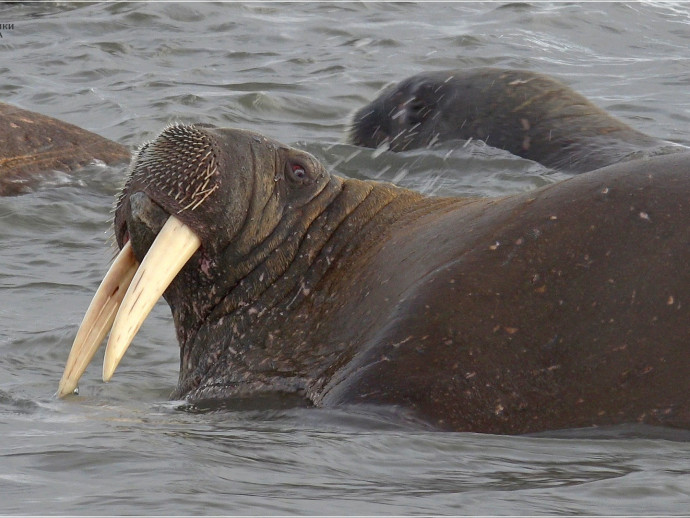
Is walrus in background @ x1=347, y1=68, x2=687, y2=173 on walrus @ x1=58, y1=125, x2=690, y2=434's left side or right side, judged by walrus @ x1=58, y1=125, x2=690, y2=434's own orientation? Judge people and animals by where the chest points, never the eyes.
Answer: on its right

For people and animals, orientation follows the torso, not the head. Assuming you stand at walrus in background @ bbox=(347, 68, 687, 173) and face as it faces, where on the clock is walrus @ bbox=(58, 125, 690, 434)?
The walrus is roughly at 9 o'clock from the walrus in background.

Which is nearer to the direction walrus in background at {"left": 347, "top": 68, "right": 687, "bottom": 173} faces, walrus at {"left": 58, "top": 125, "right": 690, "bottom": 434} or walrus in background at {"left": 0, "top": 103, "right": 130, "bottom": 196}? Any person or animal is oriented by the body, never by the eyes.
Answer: the walrus in background

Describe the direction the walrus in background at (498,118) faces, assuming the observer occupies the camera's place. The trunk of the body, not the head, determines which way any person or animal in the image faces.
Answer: facing to the left of the viewer

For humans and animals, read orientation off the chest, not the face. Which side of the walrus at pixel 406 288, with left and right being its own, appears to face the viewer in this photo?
left

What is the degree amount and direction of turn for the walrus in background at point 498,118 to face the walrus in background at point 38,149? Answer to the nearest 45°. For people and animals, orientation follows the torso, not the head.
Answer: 0° — it already faces it

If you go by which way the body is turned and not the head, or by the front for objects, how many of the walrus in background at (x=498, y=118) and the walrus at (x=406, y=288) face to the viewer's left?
2

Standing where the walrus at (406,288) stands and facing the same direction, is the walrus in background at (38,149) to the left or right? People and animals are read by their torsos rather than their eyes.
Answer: on its right
